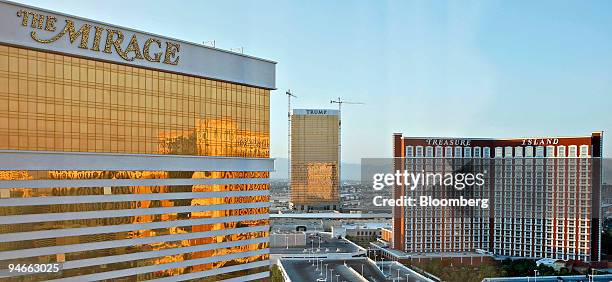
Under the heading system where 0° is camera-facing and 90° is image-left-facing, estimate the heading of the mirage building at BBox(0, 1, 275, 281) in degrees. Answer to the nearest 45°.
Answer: approximately 315°

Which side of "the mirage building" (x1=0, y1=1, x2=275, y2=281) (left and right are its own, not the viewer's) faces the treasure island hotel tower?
left

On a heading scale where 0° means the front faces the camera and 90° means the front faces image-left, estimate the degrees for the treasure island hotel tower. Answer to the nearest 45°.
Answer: approximately 0°
